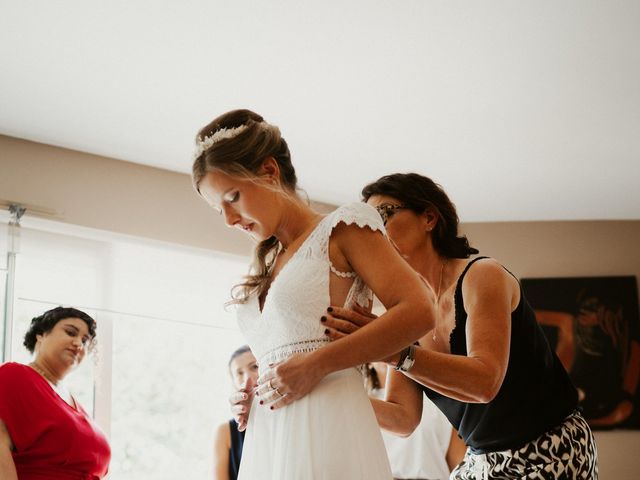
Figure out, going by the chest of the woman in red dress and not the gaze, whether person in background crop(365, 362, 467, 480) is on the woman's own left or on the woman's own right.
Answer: on the woman's own left

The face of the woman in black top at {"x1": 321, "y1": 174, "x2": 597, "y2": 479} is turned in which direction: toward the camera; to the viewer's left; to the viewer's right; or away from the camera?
to the viewer's left

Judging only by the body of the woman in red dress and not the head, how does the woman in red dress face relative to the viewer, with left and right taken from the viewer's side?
facing the viewer and to the right of the viewer

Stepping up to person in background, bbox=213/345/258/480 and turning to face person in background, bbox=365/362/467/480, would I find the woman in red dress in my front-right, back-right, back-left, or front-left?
back-right

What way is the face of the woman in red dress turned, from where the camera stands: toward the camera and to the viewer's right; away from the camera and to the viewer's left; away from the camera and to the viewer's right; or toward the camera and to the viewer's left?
toward the camera and to the viewer's right

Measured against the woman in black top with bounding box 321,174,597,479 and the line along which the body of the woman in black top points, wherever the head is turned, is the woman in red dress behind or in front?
in front

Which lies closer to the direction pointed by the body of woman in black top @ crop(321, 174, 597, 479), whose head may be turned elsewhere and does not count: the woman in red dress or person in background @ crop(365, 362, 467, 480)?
the woman in red dress

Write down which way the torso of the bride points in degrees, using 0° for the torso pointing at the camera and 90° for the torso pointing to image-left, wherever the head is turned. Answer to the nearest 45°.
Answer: approximately 45°

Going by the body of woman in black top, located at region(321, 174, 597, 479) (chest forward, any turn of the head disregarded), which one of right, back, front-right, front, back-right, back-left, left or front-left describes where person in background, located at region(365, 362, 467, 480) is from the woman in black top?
right

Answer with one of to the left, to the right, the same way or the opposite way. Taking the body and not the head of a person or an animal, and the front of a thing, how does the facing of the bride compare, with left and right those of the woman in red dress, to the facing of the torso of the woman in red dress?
to the right

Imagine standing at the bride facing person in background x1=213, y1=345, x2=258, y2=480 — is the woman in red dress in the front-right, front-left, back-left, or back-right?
front-left

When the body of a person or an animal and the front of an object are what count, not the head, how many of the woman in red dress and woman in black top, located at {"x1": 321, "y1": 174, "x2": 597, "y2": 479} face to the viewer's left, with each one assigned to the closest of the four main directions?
1

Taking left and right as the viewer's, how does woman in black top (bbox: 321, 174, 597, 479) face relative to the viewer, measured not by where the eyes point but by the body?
facing to the left of the viewer
